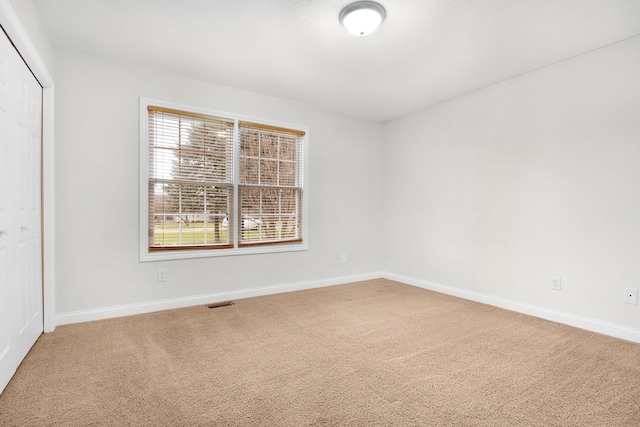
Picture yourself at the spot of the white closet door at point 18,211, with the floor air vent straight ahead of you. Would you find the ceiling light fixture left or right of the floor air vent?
right

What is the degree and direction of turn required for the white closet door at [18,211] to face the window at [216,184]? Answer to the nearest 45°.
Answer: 0° — it already faces it

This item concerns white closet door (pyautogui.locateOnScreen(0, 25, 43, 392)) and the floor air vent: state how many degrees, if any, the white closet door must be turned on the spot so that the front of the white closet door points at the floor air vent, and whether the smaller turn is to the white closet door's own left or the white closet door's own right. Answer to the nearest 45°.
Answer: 0° — it already faces it

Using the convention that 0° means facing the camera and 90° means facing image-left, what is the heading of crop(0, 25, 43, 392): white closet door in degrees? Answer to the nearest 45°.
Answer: approximately 270°

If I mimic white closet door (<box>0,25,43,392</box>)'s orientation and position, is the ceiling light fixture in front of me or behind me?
in front
